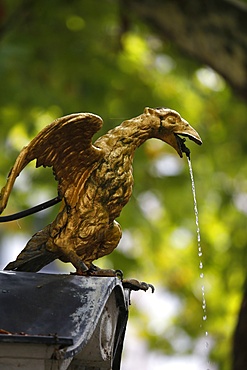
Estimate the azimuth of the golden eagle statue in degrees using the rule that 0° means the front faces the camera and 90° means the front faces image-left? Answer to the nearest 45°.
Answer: approximately 270°

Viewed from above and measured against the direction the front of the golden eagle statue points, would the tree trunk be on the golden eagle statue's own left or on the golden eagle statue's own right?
on the golden eagle statue's own left
